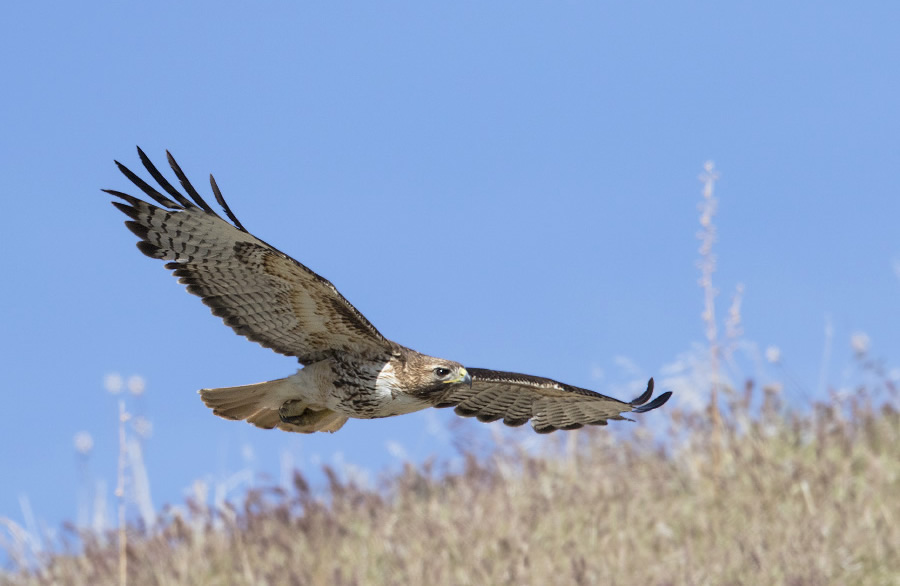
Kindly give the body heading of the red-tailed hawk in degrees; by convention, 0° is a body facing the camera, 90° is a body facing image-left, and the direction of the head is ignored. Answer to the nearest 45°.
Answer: approximately 315°
